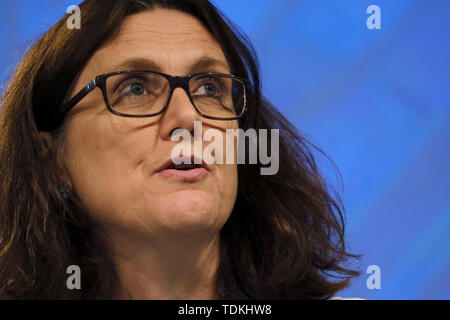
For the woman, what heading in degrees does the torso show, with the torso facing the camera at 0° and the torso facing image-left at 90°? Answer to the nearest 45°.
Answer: approximately 315°
